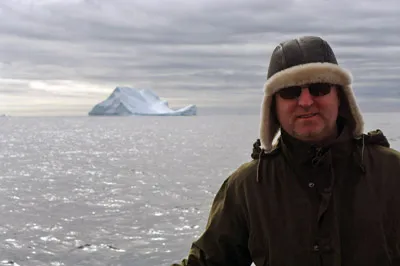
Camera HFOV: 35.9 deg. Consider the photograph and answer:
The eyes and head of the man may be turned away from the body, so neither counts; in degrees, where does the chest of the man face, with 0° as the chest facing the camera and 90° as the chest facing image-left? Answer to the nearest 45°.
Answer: approximately 0°
